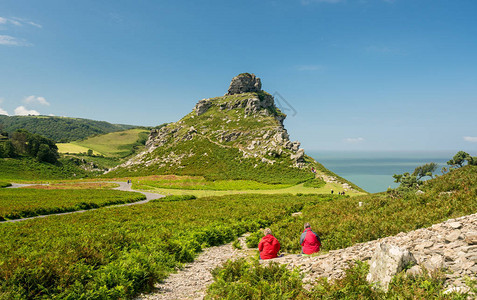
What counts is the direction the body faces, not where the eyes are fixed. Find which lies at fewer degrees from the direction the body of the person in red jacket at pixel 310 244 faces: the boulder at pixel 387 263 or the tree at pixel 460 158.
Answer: the tree

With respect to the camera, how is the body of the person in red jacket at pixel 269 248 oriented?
away from the camera

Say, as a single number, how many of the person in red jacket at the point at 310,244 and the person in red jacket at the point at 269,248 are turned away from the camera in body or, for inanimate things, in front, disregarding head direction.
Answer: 2

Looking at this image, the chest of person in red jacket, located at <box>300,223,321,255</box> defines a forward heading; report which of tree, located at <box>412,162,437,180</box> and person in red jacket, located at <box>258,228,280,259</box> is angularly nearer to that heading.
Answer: the tree

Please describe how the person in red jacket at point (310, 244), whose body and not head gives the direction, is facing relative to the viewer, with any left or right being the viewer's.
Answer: facing away from the viewer

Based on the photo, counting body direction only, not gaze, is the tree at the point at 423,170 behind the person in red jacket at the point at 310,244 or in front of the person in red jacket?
in front

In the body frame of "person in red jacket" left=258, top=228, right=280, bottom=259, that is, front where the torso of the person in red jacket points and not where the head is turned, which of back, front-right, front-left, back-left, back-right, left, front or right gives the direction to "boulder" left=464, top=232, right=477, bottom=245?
back-right

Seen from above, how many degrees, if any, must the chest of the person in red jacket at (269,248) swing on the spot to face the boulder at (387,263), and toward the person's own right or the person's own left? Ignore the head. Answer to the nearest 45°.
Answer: approximately 135° to the person's own right

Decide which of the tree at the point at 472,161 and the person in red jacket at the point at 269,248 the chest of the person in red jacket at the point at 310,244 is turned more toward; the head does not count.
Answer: the tree
